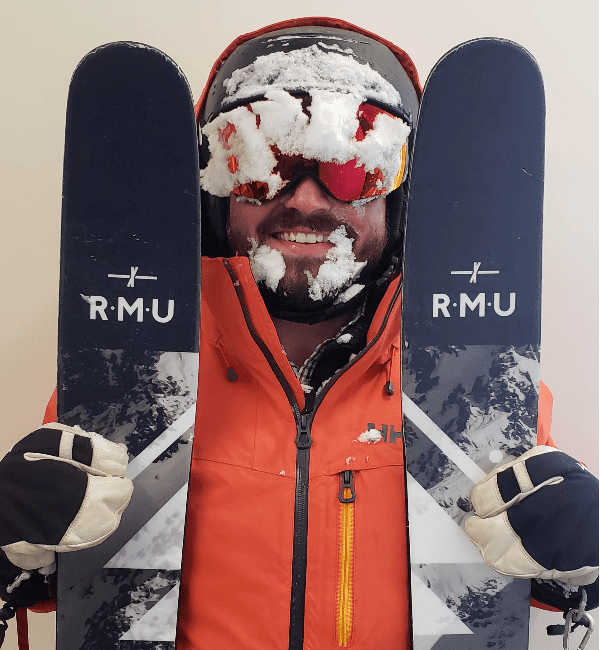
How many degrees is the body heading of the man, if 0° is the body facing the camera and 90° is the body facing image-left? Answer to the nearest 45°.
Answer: approximately 0°
